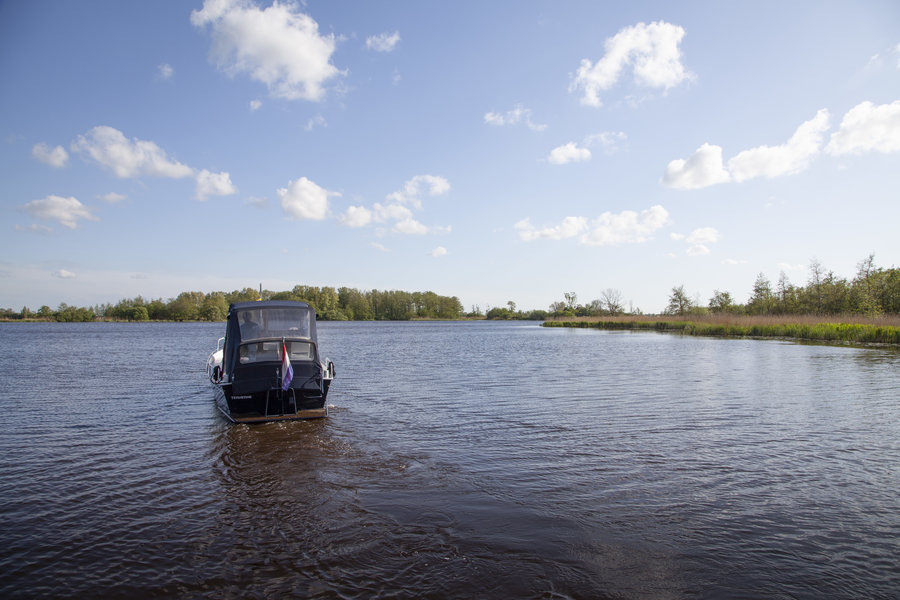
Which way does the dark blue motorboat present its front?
away from the camera
